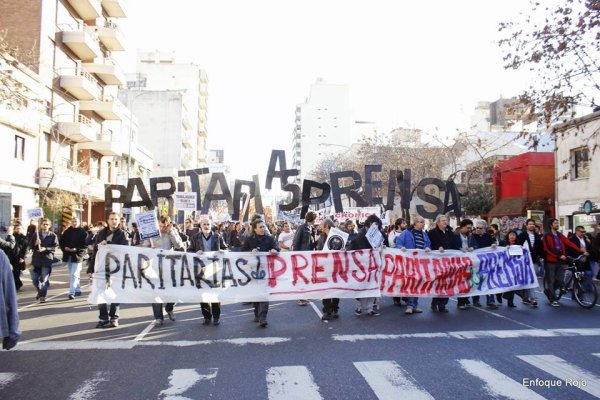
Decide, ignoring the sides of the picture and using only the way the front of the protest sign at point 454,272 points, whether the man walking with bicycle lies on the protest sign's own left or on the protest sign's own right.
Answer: on the protest sign's own left

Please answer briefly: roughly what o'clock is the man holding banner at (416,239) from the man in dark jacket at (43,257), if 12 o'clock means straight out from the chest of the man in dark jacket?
The man holding banner is roughly at 10 o'clock from the man in dark jacket.

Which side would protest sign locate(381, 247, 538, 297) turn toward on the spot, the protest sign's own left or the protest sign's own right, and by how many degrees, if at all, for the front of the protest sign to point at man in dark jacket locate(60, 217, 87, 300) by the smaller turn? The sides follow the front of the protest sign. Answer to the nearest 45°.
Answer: approximately 90° to the protest sign's own right

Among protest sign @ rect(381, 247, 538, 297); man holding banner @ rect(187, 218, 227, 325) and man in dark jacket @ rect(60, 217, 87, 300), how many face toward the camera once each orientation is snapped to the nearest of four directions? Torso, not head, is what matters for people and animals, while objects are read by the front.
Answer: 3

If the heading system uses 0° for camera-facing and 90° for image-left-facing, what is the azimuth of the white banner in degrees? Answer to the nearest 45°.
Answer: approximately 0°

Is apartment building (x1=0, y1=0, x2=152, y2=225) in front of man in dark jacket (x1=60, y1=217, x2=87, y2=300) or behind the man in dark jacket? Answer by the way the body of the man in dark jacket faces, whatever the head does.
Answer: behind

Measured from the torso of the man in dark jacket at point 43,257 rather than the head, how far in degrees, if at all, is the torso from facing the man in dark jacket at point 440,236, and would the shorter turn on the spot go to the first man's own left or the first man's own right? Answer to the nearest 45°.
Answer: approximately 45° to the first man's own left

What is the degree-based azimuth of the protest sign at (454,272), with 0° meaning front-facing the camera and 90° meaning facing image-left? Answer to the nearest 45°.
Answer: approximately 0°

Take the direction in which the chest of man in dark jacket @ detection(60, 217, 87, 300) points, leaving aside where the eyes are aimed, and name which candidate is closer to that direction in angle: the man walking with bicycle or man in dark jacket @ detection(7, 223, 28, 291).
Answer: the man walking with bicycle

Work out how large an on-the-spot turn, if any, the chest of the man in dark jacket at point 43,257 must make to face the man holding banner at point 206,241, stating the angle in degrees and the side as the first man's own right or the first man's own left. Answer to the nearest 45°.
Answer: approximately 45° to the first man's own left

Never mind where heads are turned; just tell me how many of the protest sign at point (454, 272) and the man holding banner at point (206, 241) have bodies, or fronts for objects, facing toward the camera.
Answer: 2

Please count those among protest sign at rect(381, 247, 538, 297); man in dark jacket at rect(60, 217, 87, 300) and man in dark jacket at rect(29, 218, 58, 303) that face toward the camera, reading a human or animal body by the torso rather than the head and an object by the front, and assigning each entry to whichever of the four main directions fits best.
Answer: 3

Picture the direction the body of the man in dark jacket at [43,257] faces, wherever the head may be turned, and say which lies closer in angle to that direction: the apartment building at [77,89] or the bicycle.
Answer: the bicycle

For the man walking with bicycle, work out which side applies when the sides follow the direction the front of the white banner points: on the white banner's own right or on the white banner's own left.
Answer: on the white banner's own left

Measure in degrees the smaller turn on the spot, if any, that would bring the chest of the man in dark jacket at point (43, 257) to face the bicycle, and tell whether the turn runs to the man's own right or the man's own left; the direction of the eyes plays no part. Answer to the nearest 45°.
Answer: approximately 45° to the man's own left
